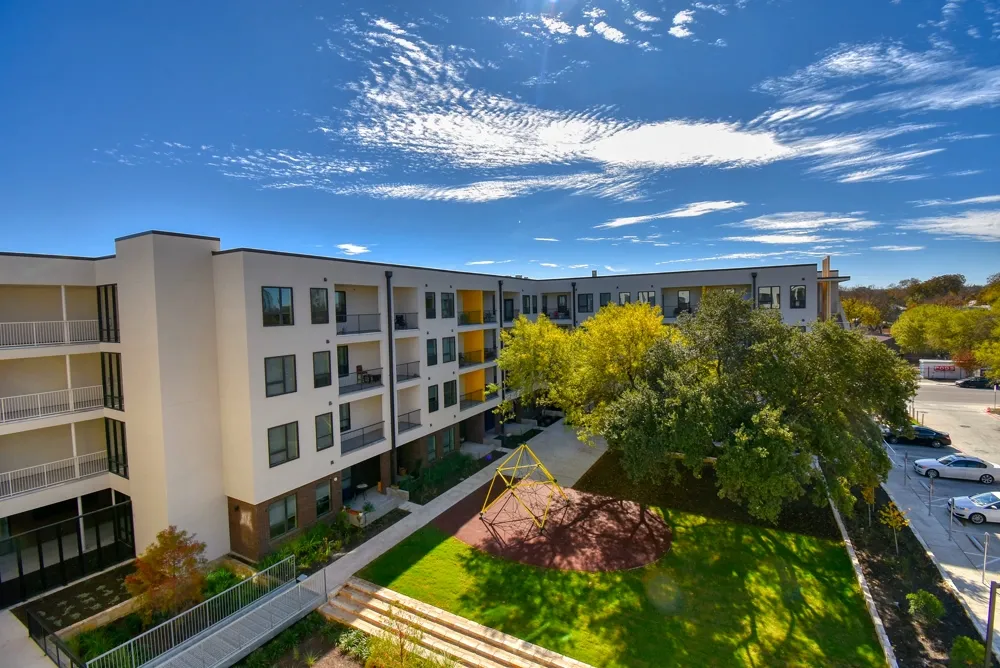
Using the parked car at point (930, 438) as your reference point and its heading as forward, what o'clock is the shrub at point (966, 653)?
The shrub is roughly at 9 o'clock from the parked car.

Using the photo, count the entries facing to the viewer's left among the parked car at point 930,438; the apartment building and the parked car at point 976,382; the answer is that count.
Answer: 2

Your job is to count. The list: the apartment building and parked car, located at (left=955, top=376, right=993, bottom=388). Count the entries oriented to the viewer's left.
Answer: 1

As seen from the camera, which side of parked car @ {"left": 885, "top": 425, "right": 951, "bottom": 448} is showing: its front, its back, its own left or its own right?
left

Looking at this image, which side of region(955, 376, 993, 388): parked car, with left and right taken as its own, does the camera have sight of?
left

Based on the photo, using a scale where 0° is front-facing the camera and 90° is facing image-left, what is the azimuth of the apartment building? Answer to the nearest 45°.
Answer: approximately 315°

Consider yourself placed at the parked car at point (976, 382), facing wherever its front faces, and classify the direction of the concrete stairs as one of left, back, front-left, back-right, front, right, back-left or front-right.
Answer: left

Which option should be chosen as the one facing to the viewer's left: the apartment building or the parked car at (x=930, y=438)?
the parked car

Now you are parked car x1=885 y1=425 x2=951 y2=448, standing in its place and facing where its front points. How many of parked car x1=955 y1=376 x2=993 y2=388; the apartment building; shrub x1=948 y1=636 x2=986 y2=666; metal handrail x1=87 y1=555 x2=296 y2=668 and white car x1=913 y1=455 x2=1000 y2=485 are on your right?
1

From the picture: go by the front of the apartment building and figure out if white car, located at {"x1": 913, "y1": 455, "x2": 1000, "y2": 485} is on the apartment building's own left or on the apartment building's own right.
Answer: on the apartment building's own left

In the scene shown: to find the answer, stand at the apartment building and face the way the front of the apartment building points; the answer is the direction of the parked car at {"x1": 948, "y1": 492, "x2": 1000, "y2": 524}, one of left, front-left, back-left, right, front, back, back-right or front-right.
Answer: front-left
